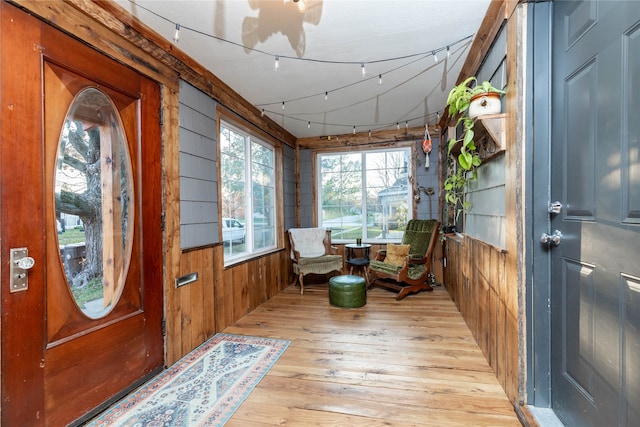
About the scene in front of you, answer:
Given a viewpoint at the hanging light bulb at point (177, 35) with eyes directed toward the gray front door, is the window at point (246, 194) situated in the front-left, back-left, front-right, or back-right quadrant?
back-left

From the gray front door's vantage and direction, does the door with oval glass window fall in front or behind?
in front

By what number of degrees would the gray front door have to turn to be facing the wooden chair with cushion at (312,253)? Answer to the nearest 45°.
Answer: approximately 90° to its right

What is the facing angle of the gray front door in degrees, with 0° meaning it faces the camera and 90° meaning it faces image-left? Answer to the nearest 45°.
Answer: approximately 45°

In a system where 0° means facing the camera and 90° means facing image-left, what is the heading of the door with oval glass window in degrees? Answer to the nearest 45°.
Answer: approximately 315°

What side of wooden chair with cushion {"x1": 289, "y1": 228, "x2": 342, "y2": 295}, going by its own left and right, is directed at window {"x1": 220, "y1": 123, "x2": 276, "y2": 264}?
right

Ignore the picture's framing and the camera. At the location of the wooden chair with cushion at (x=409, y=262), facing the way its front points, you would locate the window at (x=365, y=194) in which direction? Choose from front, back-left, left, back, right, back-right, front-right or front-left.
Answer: right

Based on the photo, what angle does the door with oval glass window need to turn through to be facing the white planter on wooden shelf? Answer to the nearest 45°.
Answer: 0° — it already faces it

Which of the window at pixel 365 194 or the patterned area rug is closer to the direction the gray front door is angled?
the patterned area rug
